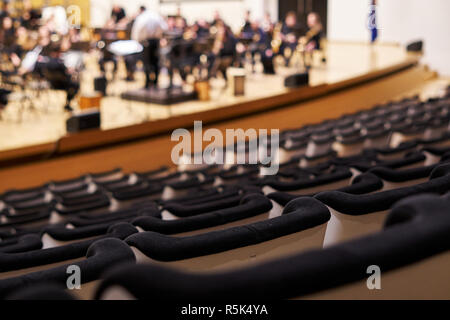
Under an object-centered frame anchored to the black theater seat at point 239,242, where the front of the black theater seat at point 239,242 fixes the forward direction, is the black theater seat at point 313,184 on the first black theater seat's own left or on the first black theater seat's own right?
on the first black theater seat's own right

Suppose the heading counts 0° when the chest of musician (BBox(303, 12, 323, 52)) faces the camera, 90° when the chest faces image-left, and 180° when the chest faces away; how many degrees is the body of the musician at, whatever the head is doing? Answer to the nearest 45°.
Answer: approximately 45°

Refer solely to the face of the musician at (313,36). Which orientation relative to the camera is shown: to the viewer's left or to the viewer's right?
to the viewer's left

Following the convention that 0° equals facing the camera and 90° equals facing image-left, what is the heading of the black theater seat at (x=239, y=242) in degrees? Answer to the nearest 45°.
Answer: approximately 135°

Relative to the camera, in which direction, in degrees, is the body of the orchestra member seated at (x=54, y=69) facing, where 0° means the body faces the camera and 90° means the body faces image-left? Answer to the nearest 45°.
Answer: approximately 270°
